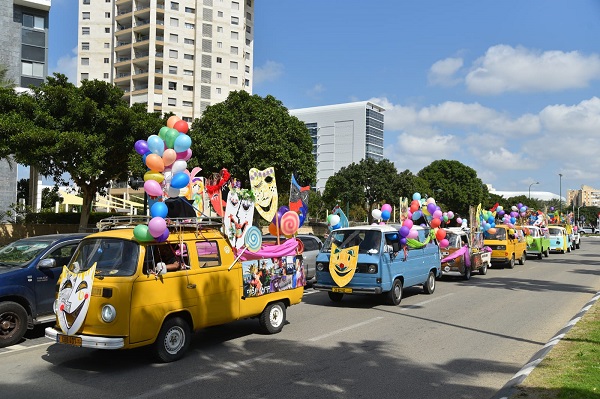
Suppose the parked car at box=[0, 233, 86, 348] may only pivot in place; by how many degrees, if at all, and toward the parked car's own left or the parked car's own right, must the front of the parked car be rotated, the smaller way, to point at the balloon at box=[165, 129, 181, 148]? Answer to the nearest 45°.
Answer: approximately 90° to the parked car's own left

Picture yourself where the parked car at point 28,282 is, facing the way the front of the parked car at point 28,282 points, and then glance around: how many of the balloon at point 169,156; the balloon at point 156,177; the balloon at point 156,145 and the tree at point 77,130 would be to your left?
3

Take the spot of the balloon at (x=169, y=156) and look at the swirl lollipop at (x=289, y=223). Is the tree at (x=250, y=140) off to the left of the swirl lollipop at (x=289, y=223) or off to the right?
left

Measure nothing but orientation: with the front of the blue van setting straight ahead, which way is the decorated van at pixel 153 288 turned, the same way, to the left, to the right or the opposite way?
the same way

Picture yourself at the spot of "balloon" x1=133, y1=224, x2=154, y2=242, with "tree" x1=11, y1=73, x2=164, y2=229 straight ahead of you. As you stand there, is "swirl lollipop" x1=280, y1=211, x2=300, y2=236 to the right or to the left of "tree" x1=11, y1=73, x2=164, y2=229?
right

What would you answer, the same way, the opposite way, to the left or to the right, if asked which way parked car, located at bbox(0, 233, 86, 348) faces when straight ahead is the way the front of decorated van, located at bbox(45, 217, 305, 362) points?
the same way

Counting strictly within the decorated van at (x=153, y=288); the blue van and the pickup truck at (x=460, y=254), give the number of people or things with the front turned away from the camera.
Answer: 0

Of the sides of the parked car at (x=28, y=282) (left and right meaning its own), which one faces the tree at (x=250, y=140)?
back

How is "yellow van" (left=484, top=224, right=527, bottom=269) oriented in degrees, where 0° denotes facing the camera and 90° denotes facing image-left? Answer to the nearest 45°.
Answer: approximately 45°

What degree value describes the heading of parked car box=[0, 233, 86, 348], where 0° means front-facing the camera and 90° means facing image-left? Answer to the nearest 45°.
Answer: approximately 45°

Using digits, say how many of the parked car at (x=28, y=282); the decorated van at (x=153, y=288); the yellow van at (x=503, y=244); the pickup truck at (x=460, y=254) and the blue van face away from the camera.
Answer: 0

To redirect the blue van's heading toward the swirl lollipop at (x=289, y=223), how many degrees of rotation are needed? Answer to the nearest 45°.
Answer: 0° — it already faces it

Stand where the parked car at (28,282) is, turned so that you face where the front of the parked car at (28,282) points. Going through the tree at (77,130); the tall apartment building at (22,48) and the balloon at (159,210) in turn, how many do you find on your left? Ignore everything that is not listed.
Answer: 1

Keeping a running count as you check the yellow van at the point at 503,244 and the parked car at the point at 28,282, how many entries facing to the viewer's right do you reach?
0

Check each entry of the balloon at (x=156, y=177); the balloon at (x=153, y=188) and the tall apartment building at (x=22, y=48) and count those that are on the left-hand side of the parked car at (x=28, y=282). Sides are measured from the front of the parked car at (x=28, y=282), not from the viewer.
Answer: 2

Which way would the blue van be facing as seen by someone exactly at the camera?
facing the viewer and to the left of the viewer

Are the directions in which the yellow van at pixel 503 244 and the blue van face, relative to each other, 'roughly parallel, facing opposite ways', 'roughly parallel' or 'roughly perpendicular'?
roughly parallel

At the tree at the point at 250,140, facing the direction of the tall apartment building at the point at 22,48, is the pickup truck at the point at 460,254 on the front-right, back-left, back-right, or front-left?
back-left

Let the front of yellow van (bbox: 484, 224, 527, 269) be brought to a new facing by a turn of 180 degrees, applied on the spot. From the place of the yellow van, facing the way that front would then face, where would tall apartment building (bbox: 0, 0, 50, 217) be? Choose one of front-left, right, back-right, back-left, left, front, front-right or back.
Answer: back-left
